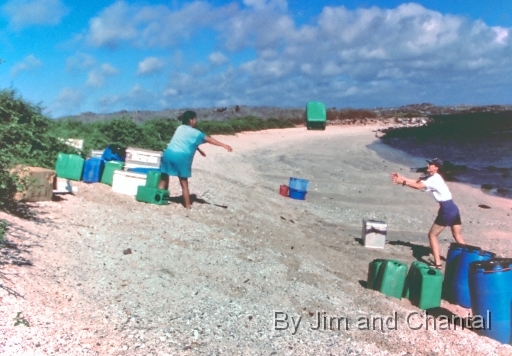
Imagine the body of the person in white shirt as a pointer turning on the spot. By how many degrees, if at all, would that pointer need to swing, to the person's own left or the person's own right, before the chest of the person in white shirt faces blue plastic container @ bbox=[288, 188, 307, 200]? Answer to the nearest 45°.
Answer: approximately 45° to the person's own right

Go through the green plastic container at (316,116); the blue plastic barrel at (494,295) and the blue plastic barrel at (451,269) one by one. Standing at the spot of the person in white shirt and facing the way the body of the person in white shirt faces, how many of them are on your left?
2

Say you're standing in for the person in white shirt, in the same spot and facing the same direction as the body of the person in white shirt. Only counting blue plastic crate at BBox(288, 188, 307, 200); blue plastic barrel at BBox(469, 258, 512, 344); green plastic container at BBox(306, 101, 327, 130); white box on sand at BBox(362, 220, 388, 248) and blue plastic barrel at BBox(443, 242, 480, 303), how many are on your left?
2

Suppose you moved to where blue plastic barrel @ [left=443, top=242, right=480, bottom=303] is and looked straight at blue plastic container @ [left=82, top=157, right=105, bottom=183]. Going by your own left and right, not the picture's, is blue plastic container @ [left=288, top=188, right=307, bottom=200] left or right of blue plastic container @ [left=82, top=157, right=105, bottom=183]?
right

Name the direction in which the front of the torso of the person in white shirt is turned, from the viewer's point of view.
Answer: to the viewer's left

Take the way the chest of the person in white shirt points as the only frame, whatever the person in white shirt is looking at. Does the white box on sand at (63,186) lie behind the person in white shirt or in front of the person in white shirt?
in front

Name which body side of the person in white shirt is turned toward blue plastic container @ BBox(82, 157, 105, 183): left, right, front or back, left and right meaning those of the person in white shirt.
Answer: front

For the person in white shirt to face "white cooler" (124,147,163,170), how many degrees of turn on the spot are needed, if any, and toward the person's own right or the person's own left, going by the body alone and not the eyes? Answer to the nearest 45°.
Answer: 0° — they already face it

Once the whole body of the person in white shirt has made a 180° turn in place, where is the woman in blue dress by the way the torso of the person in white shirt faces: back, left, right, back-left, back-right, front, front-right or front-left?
back
